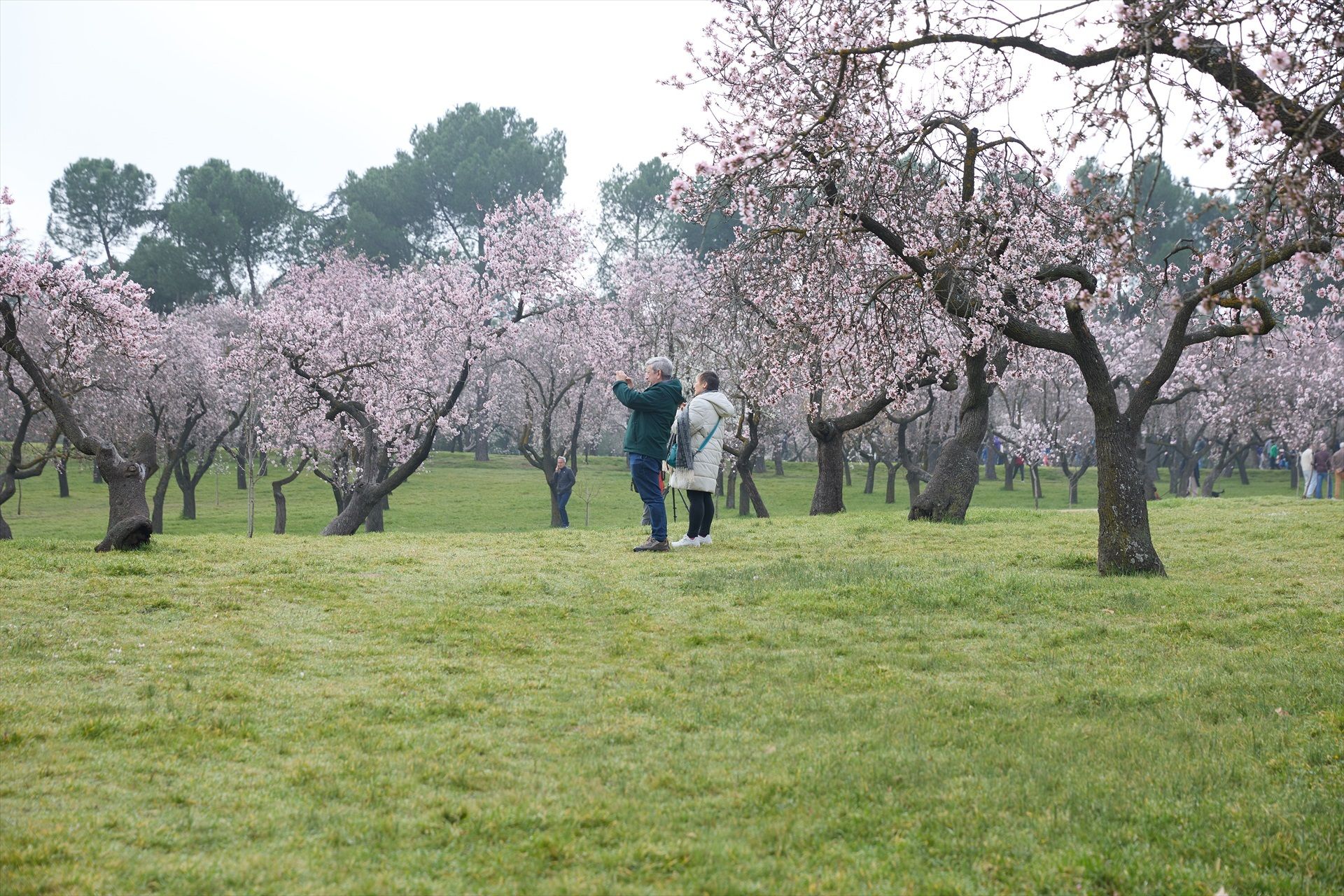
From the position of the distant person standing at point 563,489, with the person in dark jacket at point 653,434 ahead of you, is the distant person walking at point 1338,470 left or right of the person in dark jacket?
left

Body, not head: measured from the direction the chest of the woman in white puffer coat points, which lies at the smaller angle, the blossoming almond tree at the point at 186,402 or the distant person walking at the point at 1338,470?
the blossoming almond tree

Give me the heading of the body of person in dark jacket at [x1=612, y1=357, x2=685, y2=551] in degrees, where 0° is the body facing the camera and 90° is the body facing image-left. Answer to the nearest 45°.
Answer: approximately 90°

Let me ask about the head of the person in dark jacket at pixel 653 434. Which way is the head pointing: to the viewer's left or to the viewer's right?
to the viewer's left
